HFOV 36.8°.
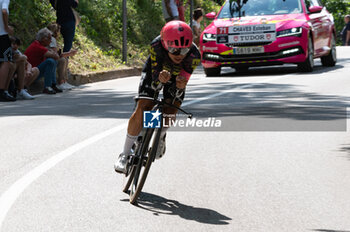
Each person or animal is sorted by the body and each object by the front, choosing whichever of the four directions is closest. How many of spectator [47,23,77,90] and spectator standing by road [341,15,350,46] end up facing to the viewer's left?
1

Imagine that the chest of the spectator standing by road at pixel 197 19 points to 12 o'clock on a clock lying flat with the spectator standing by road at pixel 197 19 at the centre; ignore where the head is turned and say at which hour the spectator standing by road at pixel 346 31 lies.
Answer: the spectator standing by road at pixel 346 31 is roughly at 10 o'clock from the spectator standing by road at pixel 197 19.

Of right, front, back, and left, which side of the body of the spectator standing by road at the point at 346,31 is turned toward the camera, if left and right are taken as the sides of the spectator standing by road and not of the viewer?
left

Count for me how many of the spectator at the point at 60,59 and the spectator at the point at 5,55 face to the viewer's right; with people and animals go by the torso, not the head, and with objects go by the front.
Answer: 2

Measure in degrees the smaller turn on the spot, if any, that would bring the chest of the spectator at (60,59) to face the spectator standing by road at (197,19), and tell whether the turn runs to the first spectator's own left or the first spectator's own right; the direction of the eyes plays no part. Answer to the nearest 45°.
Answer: approximately 45° to the first spectator's own left

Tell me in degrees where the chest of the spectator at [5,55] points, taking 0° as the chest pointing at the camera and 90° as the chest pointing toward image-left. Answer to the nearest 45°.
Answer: approximately 270°
